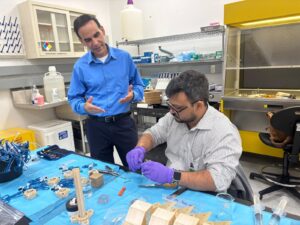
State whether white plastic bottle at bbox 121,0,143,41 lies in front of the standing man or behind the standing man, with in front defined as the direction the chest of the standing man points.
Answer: behind

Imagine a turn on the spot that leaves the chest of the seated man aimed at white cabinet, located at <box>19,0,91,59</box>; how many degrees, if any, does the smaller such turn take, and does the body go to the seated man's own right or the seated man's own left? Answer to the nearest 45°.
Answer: approximately 90° to the seated man's own right

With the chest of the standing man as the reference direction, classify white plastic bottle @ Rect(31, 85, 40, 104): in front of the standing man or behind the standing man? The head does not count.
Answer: behind

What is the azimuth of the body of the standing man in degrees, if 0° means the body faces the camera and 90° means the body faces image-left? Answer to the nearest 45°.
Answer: approximately 0°

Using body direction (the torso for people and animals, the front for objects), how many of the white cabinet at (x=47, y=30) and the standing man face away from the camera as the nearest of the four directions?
0

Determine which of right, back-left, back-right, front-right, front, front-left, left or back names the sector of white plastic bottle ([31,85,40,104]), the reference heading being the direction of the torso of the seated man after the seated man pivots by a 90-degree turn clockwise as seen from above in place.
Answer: front

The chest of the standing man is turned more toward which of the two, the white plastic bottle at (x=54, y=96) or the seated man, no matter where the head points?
the seated man

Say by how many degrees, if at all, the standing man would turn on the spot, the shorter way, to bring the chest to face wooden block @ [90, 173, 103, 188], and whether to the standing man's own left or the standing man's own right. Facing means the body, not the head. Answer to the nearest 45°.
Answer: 0° — they already face it

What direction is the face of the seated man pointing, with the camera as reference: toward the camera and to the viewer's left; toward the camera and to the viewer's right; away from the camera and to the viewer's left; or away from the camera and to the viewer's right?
toward the camera and to the viewer's left

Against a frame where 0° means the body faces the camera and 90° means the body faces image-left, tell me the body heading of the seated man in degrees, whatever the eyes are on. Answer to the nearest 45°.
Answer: approximately 45°

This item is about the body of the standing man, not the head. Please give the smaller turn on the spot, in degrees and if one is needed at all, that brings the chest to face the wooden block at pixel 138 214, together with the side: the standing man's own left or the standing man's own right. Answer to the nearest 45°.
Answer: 0° — they already face it

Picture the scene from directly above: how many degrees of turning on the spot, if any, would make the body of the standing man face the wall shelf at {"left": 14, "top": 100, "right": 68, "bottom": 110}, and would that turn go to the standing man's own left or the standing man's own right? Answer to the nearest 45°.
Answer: approximately 135° to the standing man's own right

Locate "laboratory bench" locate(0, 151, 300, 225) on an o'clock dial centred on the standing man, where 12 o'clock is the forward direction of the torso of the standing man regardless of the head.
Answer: The laboratory bench is roughly at 12 o'clock from the standing man.

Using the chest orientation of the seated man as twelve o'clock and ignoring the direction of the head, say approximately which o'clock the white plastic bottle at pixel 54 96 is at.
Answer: The white plastic bottle is roughly at 3 o'clock from the seated man.

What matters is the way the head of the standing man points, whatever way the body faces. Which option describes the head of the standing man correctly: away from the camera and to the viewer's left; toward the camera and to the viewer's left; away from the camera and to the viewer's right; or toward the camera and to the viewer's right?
toward the camera and to the viewer's right

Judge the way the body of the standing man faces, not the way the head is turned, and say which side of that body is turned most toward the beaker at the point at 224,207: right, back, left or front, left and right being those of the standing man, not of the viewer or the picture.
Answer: front
